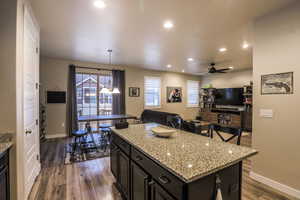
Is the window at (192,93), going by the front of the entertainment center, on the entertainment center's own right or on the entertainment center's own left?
on the entertainment center's own right

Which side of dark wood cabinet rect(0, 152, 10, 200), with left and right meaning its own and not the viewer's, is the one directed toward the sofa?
front

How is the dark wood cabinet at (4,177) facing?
to the viewer's right

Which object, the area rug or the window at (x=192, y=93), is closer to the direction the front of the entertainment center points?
the area rug

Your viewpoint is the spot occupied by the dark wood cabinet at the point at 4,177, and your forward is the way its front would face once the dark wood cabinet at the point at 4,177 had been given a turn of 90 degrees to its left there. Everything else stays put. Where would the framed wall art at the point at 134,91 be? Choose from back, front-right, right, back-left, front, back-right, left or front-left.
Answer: front-right

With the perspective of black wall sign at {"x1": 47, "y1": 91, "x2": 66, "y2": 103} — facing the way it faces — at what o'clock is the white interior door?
The white interior door is roughly at 12 o'clock from the black wall sign.

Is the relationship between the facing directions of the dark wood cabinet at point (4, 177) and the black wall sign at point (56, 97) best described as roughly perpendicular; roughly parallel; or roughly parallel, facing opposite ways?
roughly perpendicular
